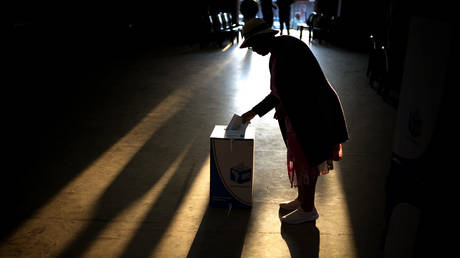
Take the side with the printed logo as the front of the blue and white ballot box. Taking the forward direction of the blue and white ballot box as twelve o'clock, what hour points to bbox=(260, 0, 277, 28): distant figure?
The distant figure is roughly at 6 o'clock from the blue and white ballot box.

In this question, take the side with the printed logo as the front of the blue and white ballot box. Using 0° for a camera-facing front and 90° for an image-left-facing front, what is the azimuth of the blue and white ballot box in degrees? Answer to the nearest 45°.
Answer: approximately 0°

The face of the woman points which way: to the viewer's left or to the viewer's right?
to the viewer's left

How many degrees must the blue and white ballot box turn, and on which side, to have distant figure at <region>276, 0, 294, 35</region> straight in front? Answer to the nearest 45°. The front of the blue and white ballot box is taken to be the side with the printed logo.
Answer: approximately 180°

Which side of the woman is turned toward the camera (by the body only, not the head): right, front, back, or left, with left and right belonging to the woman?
left

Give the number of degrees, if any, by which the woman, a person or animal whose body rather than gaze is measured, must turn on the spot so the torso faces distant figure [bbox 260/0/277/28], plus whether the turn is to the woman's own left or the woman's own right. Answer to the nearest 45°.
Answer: approximately 90° to the woman's own right

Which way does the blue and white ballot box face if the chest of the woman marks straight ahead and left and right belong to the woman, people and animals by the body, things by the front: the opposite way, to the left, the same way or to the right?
to the left

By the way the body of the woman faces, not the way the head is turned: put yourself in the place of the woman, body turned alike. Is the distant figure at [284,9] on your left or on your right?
on your right

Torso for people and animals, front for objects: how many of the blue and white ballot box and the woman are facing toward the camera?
1
